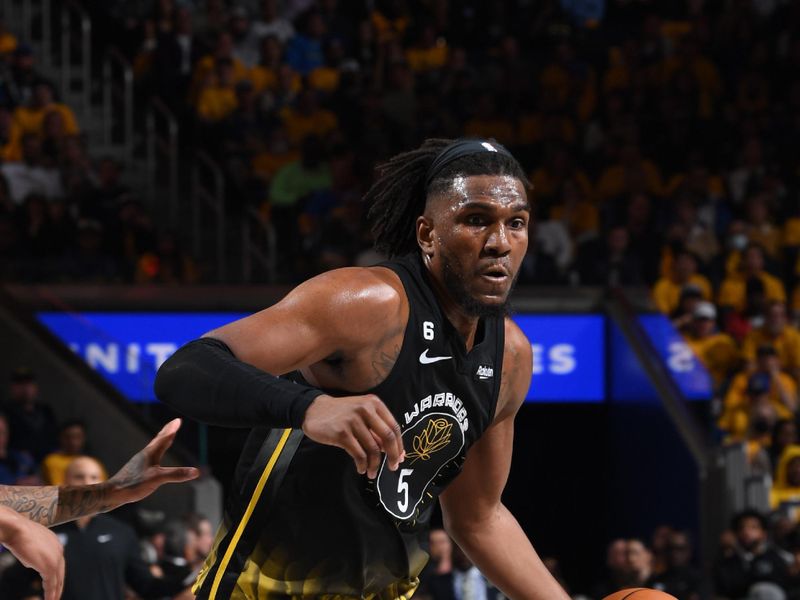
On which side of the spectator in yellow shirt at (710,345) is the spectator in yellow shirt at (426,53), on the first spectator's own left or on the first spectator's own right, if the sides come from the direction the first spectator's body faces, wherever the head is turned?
on the first spectator's own right

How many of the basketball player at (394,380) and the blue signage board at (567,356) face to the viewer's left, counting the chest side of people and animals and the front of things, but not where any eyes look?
0

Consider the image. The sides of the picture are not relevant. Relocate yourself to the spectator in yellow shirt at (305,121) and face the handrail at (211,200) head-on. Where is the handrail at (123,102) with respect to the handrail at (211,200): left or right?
right

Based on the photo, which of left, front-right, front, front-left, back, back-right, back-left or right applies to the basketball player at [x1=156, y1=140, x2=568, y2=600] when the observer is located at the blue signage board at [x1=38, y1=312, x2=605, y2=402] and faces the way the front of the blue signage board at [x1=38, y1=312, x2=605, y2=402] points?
front

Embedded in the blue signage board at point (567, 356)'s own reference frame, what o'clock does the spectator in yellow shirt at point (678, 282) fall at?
The spectator in yellow shirt is roughly at 8 o'clock from the blue signage board.

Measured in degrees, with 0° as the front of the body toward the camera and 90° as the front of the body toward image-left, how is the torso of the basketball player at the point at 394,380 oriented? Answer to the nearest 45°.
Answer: approximately 315°

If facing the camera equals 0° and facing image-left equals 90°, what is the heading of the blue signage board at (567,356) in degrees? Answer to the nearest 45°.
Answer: approximately 0°

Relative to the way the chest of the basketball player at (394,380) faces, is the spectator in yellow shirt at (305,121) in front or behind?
behind

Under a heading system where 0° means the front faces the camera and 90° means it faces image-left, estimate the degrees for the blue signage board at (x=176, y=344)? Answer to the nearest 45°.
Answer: approximately 0°

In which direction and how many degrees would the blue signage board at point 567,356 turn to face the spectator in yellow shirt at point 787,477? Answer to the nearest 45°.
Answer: approximately 45° to its left

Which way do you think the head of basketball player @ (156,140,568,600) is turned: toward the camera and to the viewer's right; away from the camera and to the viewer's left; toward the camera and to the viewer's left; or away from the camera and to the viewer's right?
toward the camera and to the viewer's right

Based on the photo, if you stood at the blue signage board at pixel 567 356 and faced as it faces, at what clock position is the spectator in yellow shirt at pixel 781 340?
The spectator in yellow shirt is roughly at 9 o'clock from the blue signage board.

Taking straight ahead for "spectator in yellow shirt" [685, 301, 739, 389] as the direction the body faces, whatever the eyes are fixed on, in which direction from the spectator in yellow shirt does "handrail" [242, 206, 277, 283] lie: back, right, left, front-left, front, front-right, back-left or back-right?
front-right

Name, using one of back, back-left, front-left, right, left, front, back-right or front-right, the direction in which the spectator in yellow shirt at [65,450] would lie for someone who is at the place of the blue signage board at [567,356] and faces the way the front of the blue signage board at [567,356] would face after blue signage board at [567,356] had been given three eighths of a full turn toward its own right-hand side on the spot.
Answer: left
